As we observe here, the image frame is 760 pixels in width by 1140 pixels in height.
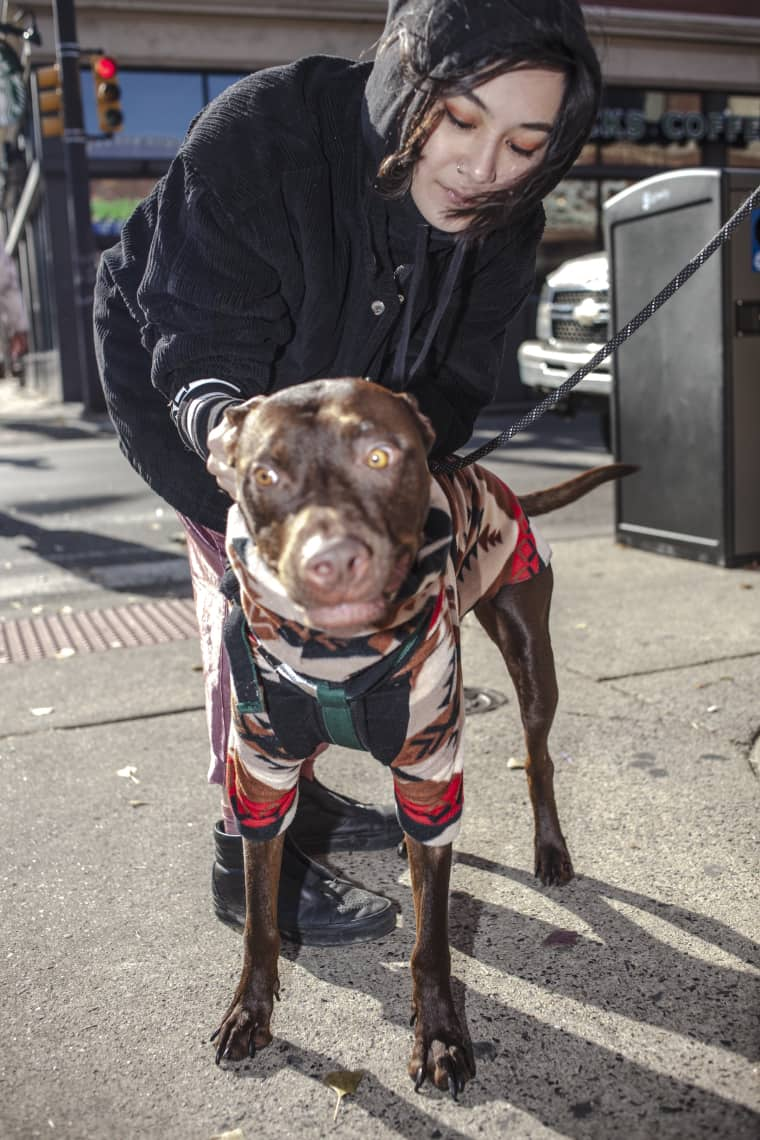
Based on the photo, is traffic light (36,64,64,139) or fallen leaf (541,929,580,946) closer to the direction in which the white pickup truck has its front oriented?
the fallen leaf

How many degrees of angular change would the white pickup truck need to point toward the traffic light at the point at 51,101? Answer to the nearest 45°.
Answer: approximately 90° to its right

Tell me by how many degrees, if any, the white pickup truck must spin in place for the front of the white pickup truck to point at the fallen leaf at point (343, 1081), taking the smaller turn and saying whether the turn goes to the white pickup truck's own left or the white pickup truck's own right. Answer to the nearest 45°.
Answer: approximately 45° to the white pickup truck's own left

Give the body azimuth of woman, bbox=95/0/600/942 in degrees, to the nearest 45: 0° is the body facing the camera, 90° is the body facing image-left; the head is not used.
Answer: approximately 315°

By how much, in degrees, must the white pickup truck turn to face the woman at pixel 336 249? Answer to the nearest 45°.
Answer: approximately 45° to its left

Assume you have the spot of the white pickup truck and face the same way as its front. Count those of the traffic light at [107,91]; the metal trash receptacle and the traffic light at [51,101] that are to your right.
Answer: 2

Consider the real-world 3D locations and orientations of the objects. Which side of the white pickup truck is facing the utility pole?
right
